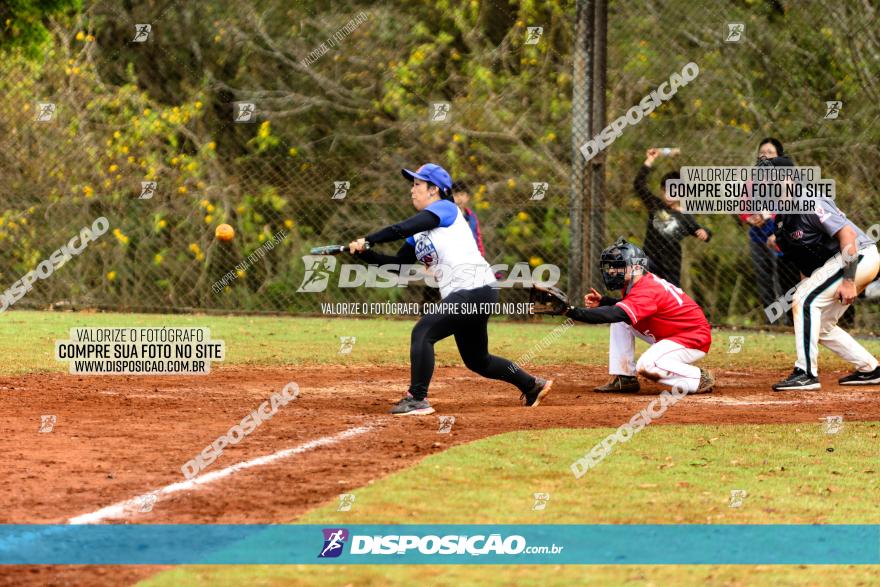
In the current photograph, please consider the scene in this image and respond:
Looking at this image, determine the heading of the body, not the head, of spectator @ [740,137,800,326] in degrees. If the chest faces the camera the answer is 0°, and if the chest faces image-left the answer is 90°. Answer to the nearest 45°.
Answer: approximately 45°

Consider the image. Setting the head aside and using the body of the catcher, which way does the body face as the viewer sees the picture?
to the viewer's left

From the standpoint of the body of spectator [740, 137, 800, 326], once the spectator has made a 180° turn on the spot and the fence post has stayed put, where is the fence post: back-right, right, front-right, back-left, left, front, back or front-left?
back-left

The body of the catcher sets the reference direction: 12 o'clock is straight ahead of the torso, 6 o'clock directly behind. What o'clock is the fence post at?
The fence post is roughly at 3 o'clock from the catcher.

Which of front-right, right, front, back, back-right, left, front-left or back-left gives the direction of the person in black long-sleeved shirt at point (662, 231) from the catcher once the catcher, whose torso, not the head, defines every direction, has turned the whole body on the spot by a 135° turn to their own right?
front-left

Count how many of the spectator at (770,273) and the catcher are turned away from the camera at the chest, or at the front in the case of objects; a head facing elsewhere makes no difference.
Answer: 0

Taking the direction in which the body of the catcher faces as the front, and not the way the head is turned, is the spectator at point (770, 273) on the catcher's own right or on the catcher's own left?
on the catcher's own right

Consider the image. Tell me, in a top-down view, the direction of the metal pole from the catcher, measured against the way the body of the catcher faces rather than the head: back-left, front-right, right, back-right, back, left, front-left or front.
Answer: right

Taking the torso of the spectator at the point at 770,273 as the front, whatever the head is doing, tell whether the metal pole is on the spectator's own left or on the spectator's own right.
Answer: on the spectator's own right
